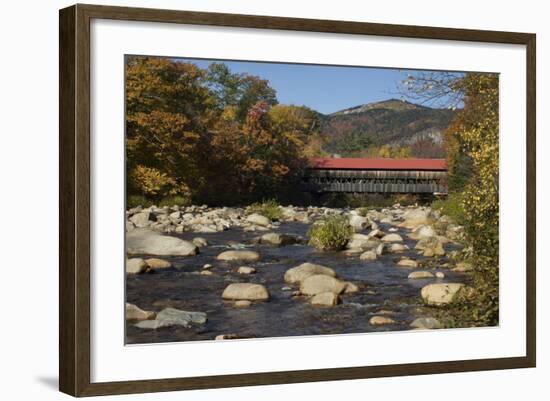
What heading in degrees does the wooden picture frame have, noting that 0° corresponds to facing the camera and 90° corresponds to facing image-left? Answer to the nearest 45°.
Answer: approximately 315°

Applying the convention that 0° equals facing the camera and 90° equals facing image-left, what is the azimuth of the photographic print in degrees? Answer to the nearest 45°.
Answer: approximately 315°
